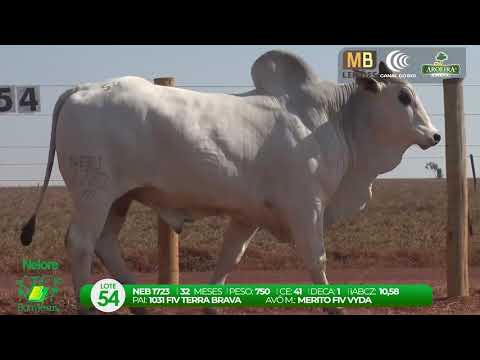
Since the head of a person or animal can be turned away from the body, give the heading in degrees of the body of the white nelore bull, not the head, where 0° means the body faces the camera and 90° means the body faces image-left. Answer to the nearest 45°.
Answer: approximately 270°

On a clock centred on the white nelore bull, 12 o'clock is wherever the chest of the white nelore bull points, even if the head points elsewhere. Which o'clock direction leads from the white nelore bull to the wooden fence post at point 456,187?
The wooden fence post is roughly at 11 o'clock from the white nelore bull.

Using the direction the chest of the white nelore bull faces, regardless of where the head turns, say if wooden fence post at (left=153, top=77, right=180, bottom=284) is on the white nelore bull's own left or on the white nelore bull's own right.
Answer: on the white nelore bull's own left
